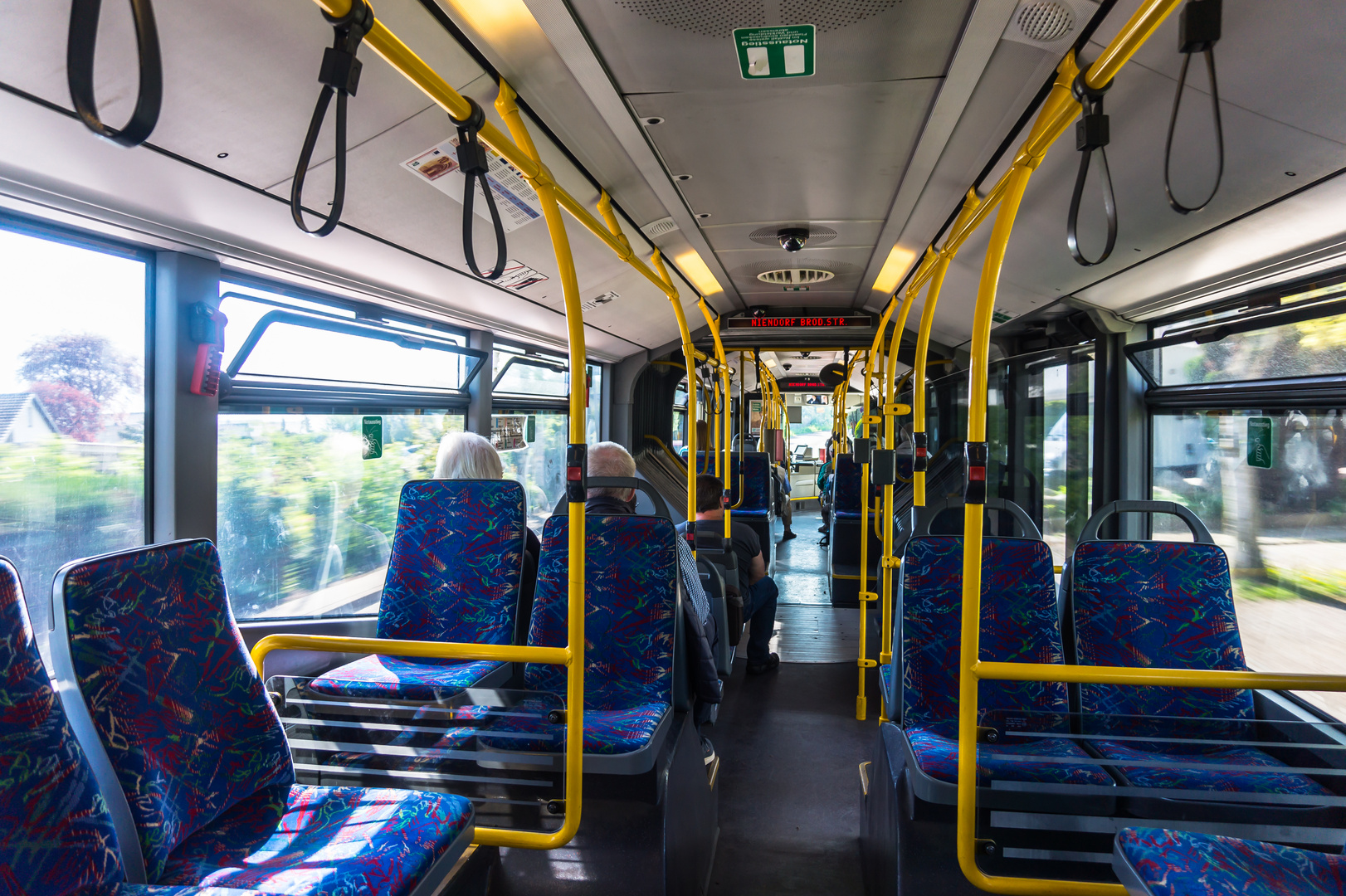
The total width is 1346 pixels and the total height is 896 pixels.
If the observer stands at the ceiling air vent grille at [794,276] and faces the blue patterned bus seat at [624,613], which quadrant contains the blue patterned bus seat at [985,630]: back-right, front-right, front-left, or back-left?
front-left

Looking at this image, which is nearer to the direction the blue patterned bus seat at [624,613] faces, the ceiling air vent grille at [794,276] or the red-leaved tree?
the red-leaved tree

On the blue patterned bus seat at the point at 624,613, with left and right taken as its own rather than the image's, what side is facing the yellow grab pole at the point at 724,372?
back

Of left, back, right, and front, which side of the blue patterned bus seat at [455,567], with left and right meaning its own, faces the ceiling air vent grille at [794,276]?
back

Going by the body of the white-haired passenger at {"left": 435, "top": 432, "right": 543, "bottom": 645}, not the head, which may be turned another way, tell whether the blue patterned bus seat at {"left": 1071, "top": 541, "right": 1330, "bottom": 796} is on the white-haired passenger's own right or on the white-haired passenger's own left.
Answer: on the white-haired passenger's own right

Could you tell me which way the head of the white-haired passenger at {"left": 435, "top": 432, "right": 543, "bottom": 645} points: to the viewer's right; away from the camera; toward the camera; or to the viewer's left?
away from the camera

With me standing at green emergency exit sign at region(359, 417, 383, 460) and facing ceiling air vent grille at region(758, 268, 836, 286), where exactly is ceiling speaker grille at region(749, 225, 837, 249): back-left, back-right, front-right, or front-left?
front-right

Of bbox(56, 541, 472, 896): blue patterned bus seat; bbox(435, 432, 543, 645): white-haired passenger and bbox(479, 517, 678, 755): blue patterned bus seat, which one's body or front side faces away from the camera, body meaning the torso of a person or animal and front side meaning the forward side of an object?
the white-haired passenger

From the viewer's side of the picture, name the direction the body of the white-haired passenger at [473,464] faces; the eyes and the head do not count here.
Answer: away from the camera

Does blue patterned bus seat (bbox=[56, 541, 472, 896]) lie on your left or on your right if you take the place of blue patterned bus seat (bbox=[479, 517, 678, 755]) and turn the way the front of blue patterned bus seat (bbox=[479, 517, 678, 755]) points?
on your right

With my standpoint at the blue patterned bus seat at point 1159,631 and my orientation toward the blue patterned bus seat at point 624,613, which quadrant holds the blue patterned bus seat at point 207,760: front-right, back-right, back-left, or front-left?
front-left

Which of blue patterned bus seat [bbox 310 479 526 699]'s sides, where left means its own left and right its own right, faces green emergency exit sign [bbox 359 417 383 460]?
right

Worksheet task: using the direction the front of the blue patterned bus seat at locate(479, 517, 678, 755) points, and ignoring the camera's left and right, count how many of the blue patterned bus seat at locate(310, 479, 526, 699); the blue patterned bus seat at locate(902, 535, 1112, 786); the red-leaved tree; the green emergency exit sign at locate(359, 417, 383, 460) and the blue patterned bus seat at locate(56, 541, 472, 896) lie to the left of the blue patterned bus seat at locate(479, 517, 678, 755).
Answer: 1

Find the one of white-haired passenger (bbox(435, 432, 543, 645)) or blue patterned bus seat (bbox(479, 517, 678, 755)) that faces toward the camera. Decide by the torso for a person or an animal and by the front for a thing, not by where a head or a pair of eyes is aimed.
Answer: the blue patterned bus seat

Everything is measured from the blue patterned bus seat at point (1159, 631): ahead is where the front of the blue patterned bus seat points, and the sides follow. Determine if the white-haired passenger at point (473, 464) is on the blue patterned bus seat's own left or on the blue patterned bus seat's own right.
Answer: on the blue patterned bus seat's own right

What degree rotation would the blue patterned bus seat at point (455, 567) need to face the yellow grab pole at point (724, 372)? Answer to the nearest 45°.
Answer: approximately 180°
